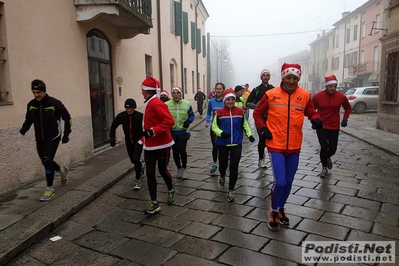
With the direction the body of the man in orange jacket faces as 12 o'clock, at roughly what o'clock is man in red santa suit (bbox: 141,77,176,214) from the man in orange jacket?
The man in red santa suit is roughly at 3 o'clock from the man in orange jacket.

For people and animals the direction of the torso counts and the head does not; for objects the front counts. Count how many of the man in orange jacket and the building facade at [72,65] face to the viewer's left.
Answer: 0

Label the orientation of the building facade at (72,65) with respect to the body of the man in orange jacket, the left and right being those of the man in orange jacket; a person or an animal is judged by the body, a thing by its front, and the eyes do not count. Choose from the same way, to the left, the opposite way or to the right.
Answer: to the left

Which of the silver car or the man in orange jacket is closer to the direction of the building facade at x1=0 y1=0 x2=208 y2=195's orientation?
the man in orange jacket

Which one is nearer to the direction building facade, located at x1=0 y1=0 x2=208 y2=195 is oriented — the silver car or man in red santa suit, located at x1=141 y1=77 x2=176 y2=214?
the man in red santa suit

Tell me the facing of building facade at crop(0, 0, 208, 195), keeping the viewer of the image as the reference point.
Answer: facing the viewer and to the right of the viewer

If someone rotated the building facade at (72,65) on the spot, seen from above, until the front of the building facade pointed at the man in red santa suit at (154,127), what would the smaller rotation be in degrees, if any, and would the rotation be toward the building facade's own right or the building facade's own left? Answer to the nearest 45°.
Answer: approximately 45° to the building facade's own right

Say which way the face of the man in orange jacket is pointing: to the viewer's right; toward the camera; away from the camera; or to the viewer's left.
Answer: toward the camera

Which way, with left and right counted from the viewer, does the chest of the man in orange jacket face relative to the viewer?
facing the viewer

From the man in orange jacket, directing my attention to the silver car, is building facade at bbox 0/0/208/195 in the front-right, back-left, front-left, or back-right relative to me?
front-left

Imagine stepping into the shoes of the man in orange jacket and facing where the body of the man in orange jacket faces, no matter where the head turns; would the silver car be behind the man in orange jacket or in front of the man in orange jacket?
behind

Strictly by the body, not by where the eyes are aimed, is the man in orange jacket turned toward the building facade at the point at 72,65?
no

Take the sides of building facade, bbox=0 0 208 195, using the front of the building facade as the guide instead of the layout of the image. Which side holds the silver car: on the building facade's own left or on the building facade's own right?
on the building facade's own left
